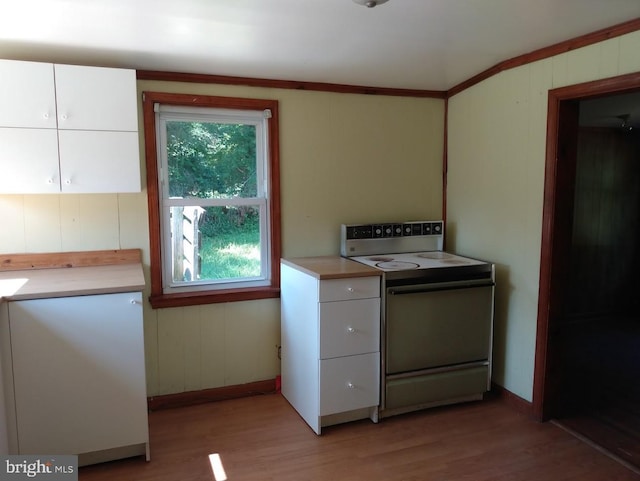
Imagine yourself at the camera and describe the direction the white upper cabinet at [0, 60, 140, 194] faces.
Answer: facing the viewer

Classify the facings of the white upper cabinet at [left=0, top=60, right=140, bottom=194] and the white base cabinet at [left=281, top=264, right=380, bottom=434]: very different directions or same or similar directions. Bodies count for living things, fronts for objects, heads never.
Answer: same or similar directions

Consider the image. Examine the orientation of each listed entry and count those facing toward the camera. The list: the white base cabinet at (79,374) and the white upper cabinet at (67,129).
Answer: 2

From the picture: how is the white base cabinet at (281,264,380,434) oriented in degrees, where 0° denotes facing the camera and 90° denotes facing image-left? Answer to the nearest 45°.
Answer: approximately 315°

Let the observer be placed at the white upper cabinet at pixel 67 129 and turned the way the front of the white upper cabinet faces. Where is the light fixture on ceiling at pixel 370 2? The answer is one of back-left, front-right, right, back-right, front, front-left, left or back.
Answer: front-left

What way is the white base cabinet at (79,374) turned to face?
toward the camera

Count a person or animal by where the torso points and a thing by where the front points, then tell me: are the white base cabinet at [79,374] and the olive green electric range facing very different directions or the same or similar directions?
same or similar directions

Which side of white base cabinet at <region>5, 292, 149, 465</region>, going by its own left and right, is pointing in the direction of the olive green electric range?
left

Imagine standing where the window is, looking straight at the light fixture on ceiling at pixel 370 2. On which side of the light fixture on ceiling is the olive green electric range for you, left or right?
left

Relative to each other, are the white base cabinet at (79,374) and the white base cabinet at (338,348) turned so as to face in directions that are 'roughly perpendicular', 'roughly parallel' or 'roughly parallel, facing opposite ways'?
roughly parallel

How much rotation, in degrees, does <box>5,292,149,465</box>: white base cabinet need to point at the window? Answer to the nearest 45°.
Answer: approximately 135° to its left

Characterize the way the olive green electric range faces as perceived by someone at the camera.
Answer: facing the viewer and to the right of the viewer
